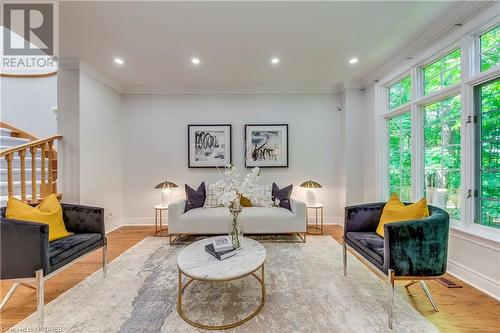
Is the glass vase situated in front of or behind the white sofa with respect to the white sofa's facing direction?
in front

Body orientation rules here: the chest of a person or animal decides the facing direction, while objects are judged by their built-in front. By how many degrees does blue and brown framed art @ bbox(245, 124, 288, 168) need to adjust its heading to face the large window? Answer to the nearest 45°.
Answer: approximately 45° to its left

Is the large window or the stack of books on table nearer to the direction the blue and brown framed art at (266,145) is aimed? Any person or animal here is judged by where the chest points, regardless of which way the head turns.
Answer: the stack of books on table

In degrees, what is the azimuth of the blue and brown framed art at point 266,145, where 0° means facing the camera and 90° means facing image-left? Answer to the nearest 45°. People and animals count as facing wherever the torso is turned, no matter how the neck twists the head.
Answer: approximately 0°

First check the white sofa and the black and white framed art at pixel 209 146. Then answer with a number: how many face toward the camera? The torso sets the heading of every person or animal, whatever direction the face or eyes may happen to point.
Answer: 2

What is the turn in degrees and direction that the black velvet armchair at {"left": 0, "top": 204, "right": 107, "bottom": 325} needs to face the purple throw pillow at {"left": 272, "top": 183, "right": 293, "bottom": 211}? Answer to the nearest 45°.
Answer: approximately 45° to its left

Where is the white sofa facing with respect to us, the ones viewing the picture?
facing the viewer

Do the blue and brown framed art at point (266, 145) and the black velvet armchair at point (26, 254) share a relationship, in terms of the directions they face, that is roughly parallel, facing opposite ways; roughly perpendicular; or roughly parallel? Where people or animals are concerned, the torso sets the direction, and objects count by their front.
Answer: roughly perpendicular

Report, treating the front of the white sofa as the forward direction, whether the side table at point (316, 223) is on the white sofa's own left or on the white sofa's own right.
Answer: on the white sofa's own left

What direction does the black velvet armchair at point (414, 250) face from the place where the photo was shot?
facing the viewer and to the left of the viewer

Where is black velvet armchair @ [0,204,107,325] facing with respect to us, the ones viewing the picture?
facing the viewer and to the right of the viewer

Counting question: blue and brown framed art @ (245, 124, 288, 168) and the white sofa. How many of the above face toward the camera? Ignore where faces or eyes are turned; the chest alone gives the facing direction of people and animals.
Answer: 2
